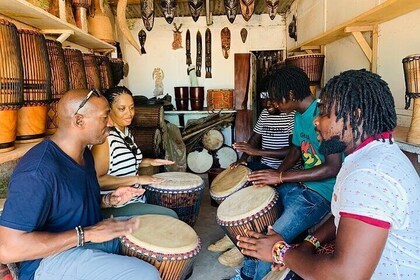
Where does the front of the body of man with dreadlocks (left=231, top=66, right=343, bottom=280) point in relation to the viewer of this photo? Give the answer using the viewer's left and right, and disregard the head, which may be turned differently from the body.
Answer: facing the viewer and to the left of the viewer

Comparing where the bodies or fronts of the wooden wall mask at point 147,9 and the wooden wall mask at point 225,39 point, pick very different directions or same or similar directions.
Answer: same or similar directions

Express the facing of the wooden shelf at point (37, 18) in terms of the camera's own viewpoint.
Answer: facing to the right of the viewer

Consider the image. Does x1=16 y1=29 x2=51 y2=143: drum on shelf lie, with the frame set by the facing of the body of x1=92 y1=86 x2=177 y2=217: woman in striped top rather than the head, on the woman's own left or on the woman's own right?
on the woman's own right

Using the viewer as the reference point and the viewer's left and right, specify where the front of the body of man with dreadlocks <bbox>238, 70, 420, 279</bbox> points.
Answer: facing to the left of the viewer

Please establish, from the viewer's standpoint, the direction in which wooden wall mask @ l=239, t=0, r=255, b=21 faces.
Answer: facing the viewer

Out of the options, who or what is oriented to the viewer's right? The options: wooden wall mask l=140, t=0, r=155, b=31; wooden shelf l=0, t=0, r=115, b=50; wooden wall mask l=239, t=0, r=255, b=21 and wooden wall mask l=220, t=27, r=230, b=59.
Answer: the wooden shelf

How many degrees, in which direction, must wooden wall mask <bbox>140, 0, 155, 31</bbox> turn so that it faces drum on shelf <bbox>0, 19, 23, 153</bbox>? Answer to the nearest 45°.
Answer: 0° — it already faces it

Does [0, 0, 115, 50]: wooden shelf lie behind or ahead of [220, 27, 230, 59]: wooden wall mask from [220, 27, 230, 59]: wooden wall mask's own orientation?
ahead

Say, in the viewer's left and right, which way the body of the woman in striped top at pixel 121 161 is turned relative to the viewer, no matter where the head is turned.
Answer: facing the viewer and to the right of the viewer

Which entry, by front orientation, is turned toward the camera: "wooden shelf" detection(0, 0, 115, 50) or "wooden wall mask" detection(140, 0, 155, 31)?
the wooden wall mask

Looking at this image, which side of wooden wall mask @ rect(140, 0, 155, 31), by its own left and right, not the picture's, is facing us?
front

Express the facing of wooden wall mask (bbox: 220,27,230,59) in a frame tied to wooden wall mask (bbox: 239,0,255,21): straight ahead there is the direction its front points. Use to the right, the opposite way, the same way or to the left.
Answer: the same way

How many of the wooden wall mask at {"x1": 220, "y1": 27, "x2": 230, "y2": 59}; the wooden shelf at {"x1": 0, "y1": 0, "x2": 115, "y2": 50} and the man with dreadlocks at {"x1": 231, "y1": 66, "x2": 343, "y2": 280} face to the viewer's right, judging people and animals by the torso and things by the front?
1

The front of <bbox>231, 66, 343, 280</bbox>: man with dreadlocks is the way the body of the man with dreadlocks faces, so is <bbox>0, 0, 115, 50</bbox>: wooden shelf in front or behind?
in front

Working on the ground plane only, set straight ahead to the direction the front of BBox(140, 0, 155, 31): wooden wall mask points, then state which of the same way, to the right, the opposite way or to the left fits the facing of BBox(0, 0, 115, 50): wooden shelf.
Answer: to the left

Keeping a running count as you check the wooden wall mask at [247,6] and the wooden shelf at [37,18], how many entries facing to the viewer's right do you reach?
1

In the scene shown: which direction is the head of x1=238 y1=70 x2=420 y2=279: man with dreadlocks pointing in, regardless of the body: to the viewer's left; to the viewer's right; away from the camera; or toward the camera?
to the viewer's left
